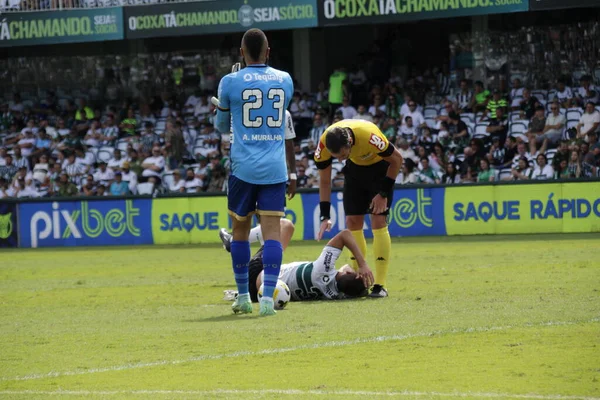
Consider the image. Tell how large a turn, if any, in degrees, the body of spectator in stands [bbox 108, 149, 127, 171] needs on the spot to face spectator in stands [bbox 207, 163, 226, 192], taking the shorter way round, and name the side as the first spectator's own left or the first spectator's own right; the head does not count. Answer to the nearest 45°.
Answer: approximately 45° to the first spectator's own left

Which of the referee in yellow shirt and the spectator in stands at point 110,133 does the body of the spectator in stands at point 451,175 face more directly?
the referee in yellow shirt

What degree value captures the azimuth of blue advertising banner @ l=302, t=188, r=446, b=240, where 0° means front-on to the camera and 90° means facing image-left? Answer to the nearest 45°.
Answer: approximately 0°

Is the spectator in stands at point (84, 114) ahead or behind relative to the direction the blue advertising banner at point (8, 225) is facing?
behind

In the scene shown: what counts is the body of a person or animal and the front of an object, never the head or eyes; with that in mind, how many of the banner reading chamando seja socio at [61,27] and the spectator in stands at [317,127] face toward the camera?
2

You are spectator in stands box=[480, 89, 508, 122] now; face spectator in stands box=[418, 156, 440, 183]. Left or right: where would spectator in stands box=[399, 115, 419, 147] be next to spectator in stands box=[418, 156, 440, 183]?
right

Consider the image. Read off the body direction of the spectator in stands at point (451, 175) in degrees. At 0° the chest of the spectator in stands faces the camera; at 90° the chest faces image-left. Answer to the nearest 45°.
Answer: approximately 0°

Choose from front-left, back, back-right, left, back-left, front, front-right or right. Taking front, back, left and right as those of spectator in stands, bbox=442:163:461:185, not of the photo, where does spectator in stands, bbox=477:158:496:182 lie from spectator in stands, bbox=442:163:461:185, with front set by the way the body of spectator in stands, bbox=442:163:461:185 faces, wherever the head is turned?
left

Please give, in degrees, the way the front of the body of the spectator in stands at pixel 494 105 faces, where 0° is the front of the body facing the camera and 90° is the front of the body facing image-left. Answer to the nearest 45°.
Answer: approximately 45°

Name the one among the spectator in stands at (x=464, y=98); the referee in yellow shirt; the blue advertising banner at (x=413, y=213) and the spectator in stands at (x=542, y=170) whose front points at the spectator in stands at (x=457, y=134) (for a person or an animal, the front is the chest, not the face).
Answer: the spectator in stands at (x=464, y=98)

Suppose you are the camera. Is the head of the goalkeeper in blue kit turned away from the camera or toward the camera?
away from the camera
